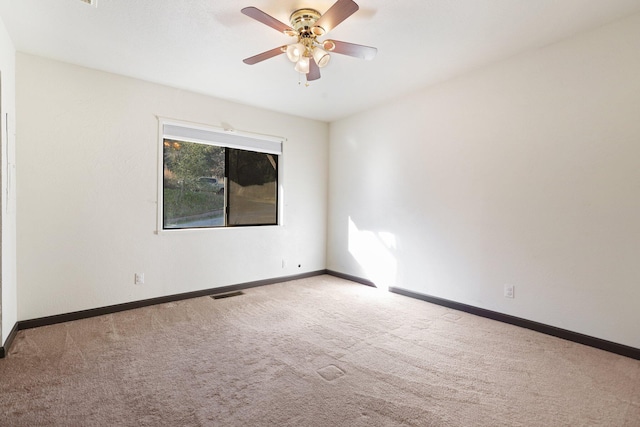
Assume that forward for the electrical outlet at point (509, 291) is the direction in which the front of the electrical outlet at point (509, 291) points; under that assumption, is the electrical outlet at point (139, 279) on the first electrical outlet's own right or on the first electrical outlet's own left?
on the first electrical outlet's own right

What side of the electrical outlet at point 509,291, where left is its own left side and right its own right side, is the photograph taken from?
front

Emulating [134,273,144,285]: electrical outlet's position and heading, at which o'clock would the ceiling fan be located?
The ceiling fan is roughly at 11 o'clock from the electrical outlet.

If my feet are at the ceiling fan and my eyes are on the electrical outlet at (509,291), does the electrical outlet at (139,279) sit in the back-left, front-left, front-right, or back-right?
back-left

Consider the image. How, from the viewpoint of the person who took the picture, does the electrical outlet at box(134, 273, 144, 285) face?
facing the viewer

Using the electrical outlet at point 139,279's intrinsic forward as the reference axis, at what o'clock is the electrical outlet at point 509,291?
the electrical outlet at point 509,291 is roughly at 10 o'clock from the electrical outlet at point 139,279.

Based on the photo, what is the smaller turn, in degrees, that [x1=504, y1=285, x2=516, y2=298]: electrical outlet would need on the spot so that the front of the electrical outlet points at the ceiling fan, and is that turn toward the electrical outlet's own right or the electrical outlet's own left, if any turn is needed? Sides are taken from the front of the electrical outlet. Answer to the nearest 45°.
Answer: approximately 45° to the electrical outlet's own right

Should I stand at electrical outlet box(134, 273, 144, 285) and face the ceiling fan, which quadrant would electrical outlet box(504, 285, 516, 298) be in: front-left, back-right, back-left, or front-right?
front-left
